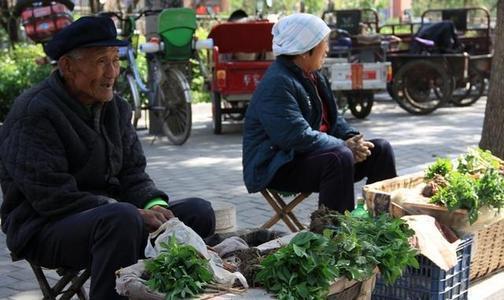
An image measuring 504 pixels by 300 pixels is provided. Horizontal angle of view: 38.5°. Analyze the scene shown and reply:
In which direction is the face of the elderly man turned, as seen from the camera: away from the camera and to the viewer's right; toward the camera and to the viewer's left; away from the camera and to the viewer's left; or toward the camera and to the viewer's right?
toward the camera and to the viewer's right

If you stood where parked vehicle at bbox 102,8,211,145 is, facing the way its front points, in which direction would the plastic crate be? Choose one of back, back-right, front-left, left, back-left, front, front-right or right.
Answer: back-left

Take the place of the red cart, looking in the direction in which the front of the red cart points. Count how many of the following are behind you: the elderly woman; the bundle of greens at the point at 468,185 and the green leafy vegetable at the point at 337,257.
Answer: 3

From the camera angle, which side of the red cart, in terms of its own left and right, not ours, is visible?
back

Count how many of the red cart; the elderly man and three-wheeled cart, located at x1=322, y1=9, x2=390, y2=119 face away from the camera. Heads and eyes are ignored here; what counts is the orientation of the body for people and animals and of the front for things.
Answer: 2

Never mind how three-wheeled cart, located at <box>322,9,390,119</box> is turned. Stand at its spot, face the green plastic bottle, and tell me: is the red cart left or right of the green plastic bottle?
right

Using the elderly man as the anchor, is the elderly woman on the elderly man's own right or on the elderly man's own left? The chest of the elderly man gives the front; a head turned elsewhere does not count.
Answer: on the elderly man's own left

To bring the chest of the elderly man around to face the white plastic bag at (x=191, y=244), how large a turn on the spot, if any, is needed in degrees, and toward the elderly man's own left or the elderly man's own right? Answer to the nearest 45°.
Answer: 0° — they already face it

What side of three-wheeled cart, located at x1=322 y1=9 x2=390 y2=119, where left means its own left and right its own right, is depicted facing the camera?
back

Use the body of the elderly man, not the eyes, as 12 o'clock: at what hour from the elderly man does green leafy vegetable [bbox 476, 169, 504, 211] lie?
The green leafy vegetable is roughly at 10 o'clock from the elderly man.

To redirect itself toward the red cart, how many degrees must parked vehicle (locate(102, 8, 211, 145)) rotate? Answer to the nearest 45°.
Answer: approximately 90° to its right

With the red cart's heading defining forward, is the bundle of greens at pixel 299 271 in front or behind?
behind

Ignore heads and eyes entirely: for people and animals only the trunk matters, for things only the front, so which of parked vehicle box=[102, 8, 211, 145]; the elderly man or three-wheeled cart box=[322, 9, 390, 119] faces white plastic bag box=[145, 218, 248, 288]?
the elderly man

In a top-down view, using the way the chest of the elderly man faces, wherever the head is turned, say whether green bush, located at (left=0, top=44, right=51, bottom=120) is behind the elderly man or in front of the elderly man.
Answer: behind

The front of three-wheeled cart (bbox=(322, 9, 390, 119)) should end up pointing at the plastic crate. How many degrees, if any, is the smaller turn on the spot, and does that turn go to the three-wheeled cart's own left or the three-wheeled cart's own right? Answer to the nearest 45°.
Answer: approximately 180°

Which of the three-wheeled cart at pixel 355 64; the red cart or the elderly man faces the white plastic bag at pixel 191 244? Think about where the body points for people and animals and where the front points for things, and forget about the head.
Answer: the elderly man

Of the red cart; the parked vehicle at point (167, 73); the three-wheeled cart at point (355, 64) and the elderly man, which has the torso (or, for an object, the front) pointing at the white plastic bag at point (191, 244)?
the elderly man

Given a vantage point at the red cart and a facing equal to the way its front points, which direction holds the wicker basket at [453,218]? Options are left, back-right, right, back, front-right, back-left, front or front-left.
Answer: back
